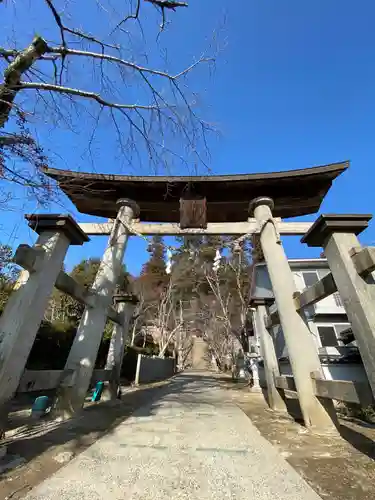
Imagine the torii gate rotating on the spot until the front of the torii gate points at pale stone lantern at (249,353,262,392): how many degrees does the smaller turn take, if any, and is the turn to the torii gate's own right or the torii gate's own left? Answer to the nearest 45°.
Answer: approximately 135° to the torii gate's own left

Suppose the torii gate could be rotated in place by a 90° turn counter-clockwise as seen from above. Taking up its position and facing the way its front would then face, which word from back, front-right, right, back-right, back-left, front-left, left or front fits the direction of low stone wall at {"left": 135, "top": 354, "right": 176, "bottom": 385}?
left

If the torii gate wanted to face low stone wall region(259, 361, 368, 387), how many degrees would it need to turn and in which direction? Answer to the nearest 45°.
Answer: approximately 135° to its left

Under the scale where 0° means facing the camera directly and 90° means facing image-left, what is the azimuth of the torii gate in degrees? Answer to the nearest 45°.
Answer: approximately 0°

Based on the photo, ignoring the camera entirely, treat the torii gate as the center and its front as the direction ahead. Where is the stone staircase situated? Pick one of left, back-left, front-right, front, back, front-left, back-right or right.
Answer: back
